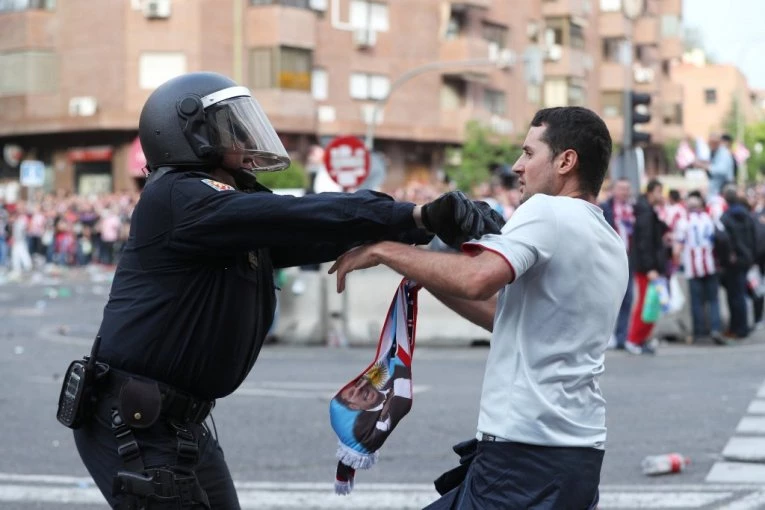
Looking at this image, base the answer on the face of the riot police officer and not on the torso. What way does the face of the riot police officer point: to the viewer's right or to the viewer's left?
to the viewer's right

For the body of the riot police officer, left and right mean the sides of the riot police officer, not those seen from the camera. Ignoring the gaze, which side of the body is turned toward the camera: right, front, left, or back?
right

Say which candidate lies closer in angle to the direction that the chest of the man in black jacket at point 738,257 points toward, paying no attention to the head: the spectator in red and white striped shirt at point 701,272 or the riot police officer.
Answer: the spectator in red and white striped shirt

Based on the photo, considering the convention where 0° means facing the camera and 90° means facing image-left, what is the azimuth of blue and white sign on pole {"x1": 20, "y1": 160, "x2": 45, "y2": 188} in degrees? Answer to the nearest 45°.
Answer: approximately 0°
